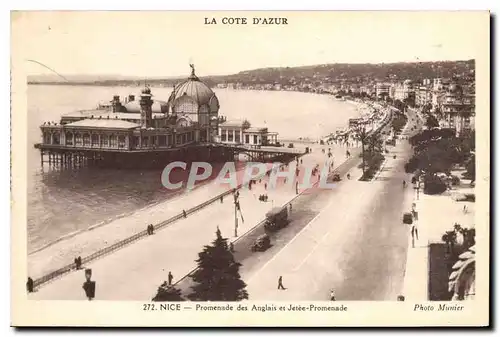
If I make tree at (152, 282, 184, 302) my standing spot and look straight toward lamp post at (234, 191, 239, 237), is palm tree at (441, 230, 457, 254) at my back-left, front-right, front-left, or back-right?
front-right

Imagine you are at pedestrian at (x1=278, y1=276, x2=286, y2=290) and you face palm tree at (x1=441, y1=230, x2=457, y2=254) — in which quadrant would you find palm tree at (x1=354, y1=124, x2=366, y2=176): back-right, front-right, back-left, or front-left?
front-left
